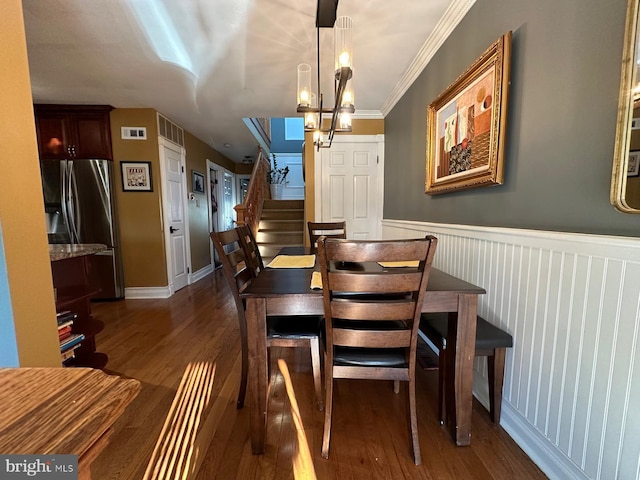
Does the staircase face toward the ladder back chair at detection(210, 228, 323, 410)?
yes

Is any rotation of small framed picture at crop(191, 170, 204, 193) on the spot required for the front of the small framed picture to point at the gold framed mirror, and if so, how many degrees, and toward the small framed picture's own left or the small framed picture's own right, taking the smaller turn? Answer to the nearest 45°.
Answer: approximately 45° to the small framed picture's own right

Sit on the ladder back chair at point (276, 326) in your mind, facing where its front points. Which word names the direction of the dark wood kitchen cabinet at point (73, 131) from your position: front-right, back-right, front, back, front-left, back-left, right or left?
back-left

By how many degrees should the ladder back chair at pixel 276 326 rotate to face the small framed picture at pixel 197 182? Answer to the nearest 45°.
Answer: approximately 90° to its left

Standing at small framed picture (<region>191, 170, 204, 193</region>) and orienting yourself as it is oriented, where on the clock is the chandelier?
The chandelier is roughly at 1 o'clock from the small framed picture.

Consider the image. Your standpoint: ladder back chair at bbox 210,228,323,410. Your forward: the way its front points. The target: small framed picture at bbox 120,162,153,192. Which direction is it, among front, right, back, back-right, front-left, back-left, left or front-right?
back-left

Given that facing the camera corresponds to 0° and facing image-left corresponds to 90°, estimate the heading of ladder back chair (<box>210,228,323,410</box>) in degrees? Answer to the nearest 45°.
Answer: approximately 270°

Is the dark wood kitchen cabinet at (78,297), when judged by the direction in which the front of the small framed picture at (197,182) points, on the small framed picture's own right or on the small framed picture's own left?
on the small framed picture's own right

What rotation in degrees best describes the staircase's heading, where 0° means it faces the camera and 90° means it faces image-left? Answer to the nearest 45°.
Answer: approximately 0°

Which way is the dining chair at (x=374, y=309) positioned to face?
away from the camera

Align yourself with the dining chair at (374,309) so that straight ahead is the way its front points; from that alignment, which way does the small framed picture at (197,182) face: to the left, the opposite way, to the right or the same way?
to the right

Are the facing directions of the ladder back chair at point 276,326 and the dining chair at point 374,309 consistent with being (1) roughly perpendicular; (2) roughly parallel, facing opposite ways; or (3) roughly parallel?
roughly perpendicular

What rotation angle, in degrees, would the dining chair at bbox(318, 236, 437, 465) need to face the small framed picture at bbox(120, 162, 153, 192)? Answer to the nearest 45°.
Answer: approximately 45° to its left

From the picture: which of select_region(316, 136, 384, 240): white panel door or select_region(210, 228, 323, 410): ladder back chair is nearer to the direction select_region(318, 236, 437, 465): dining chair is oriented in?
the white panel door
